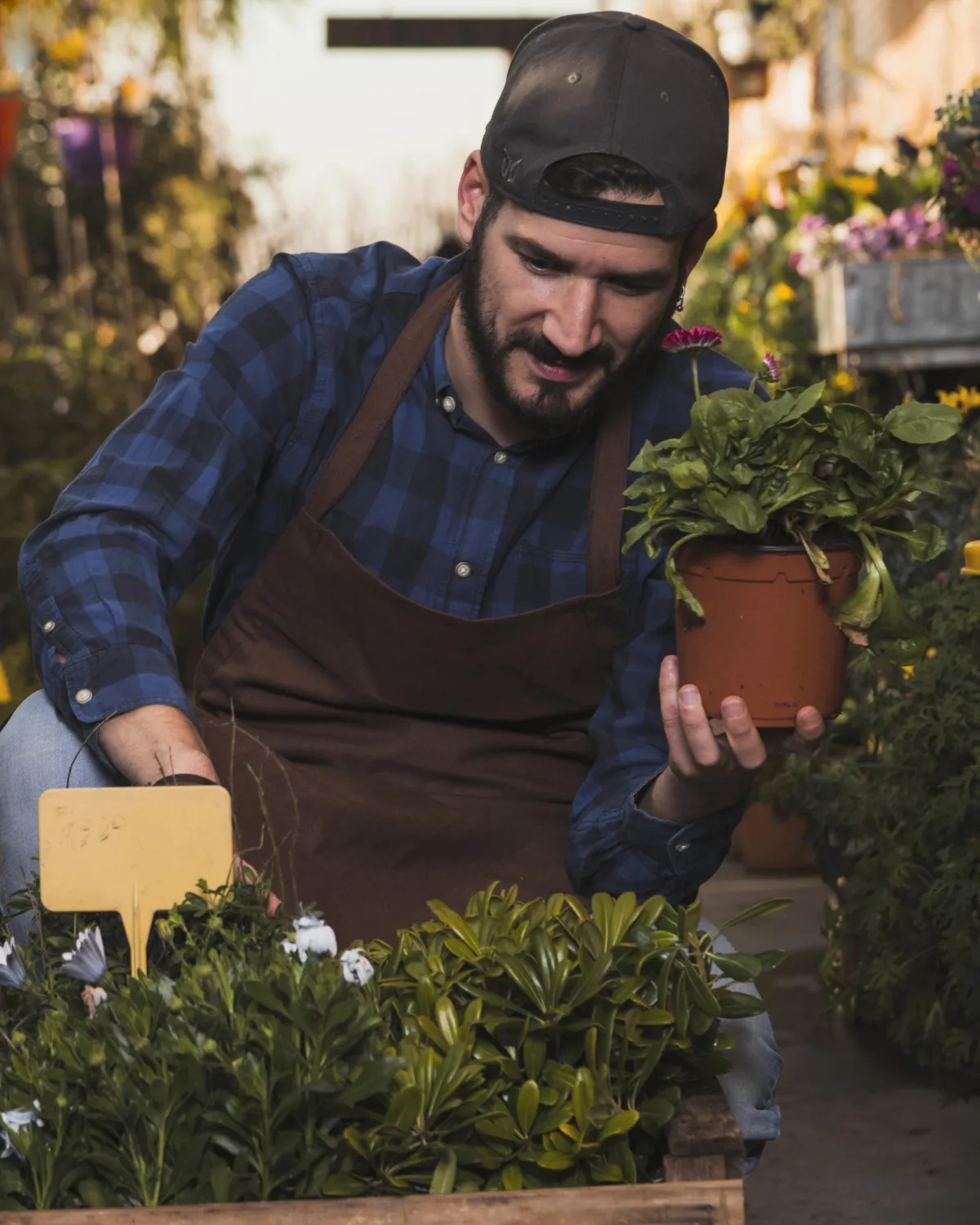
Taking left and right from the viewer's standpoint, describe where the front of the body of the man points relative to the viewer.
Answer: facing the viewer

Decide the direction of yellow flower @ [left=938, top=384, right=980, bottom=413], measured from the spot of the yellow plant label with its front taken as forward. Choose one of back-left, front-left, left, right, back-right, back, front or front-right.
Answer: back-left

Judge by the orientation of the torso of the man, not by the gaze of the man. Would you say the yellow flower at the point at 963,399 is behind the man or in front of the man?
behind

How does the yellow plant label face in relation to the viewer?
toward the camera

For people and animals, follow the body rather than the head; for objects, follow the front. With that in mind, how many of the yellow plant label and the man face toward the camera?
2

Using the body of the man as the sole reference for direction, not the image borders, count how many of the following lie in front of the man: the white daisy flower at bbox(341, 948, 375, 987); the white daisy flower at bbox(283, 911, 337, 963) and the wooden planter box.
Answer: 3

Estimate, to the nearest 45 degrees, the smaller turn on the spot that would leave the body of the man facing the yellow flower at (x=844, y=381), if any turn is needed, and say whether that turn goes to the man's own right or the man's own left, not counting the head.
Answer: approximately 135° to the man's own left

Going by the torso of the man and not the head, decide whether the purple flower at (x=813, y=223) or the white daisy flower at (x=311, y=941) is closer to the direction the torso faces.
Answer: the white daisy flower

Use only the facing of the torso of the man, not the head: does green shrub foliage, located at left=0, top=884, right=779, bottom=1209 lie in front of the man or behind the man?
in front
